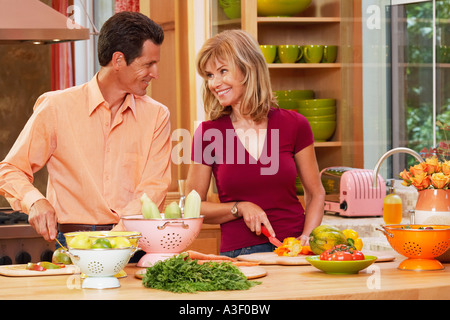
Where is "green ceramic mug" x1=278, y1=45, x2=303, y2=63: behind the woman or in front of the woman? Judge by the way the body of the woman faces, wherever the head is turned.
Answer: behind

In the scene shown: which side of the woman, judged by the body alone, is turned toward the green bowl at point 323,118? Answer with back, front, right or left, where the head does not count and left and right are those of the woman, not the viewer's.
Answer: back

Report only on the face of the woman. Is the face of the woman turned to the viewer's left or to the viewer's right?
to the viewer's left

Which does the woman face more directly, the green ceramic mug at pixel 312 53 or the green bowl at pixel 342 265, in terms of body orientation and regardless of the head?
the green bowl

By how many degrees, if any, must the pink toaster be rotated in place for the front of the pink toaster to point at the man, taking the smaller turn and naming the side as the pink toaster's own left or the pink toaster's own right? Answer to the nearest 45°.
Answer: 0° — it already faces them

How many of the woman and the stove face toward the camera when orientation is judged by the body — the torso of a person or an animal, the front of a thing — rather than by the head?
2

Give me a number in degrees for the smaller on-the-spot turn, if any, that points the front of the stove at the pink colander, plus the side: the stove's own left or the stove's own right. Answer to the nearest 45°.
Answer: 0° — it already faces it

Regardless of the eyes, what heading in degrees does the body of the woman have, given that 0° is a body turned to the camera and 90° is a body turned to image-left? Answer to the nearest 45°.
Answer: approximately 0°

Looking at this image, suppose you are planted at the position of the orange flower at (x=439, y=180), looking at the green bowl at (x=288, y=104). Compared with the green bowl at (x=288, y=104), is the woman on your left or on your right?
left

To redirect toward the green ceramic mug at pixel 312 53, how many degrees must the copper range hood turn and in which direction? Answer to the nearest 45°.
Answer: approximately 90° to its left

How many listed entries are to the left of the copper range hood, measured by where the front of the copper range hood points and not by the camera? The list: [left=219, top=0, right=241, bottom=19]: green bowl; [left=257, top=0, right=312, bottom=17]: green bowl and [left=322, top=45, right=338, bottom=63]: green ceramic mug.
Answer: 3
